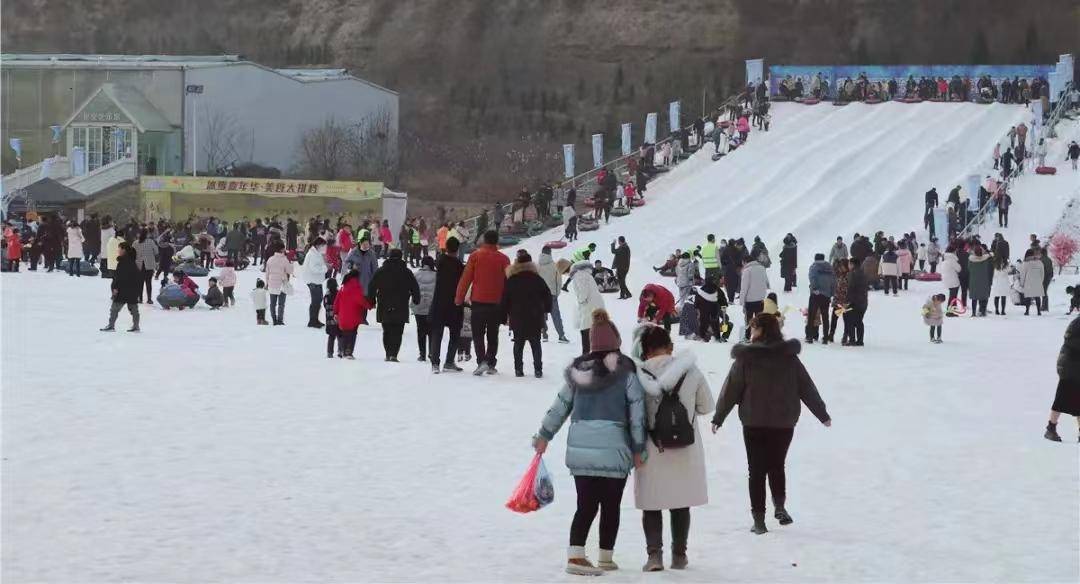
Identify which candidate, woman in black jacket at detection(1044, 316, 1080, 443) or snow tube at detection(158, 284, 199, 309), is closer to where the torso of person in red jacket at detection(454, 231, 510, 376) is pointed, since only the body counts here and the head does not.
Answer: the snow tube

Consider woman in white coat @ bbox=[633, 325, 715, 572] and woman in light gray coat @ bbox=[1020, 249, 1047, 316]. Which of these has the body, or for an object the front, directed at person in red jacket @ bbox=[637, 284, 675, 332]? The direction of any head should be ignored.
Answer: woman in white coat @ bbox=[633, 325, 715, 572]

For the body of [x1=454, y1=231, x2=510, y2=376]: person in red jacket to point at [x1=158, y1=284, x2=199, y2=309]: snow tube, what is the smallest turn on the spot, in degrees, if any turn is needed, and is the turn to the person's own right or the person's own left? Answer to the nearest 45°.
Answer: approximately 45° to the person's own left

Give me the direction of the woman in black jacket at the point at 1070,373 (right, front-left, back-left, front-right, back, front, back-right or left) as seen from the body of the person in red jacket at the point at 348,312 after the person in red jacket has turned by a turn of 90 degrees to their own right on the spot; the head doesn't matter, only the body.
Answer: front-right

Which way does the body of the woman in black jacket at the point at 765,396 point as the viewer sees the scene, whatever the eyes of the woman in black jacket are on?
away from the camera

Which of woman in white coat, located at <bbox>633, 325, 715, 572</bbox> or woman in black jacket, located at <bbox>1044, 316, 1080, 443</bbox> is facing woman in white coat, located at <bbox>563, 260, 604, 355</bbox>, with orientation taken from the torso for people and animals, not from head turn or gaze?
woman in white coat, located at <bbox>633, 325, 715, 572</bbox>

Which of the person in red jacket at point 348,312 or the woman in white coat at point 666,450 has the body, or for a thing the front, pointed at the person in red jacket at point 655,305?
the woman in white coat

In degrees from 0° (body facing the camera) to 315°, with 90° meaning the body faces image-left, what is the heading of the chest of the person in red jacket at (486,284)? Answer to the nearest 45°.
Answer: approximately 180°

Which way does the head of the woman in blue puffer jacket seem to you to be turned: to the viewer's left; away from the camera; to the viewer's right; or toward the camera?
away from the camera

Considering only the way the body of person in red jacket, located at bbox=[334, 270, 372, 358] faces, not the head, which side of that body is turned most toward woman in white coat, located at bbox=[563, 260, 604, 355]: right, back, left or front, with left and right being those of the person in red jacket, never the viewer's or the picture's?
right

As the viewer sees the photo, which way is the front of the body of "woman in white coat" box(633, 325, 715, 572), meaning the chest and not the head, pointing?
away from the camera

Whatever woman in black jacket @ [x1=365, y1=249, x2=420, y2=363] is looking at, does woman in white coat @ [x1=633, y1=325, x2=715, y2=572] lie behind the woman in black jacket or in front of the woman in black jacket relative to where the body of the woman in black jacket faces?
behind
